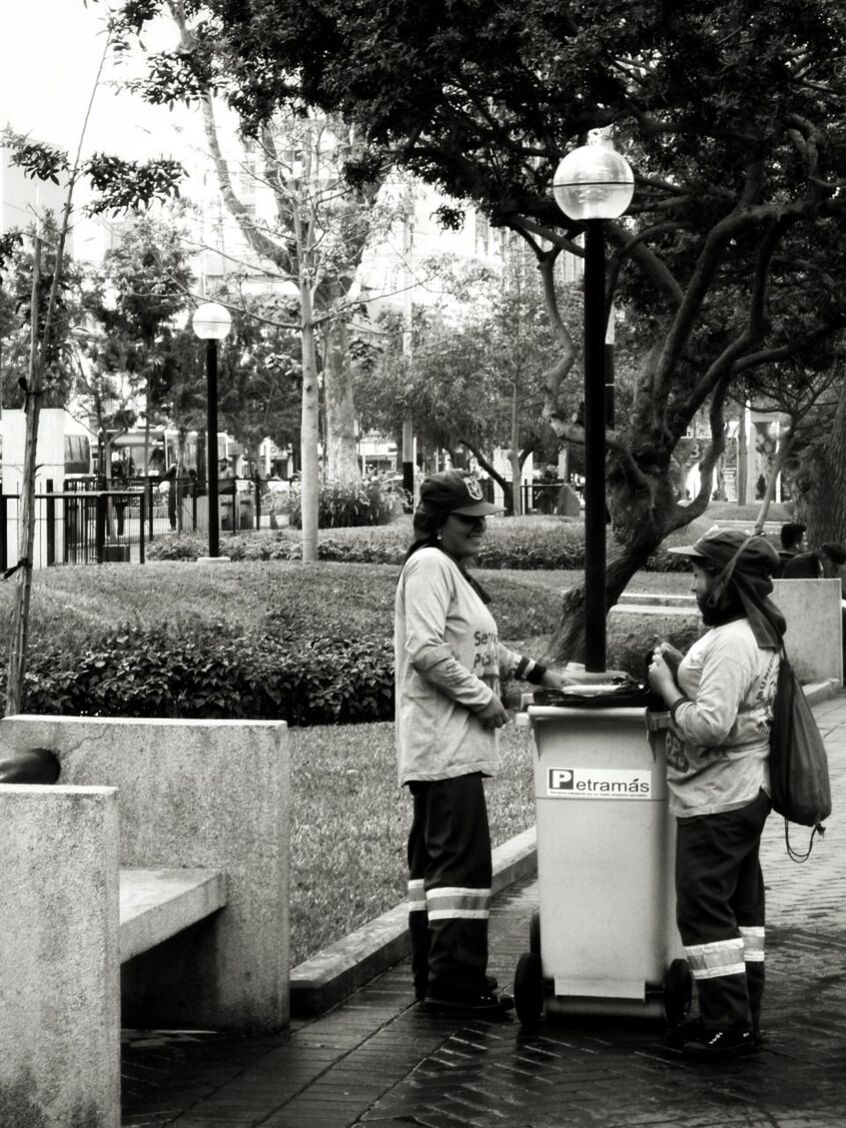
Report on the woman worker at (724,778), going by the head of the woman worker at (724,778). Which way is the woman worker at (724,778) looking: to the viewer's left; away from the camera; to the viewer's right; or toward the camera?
to the viewer's left

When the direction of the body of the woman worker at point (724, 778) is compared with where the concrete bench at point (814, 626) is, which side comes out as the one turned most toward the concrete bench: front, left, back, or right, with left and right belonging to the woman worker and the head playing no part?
right

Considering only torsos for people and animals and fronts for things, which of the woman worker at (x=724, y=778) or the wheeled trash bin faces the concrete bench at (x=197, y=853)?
the woman worker

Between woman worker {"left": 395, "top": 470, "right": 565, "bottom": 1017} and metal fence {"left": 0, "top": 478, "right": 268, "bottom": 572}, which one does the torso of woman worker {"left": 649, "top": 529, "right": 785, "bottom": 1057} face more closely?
the woman worker

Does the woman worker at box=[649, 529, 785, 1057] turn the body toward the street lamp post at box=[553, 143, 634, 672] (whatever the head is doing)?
no

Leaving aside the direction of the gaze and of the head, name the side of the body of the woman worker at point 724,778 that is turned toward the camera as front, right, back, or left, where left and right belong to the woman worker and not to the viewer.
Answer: left

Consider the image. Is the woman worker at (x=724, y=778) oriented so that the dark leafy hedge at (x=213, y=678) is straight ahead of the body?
no

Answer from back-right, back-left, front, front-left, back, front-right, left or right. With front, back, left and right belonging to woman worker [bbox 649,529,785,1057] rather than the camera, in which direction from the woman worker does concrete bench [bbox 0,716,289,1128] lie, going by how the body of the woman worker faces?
front

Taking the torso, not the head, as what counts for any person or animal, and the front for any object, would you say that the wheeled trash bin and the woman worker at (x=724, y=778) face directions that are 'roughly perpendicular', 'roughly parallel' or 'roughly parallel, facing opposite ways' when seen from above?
roughly perpendicular

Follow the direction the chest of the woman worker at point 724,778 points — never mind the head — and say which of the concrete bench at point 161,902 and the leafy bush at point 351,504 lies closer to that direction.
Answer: the concrete bench

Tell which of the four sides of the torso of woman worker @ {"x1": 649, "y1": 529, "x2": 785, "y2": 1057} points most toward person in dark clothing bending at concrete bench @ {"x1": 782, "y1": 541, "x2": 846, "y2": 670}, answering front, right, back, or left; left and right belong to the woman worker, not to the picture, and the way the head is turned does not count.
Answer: right

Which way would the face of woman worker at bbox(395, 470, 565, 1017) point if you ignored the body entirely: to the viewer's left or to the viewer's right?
to the viewer's right

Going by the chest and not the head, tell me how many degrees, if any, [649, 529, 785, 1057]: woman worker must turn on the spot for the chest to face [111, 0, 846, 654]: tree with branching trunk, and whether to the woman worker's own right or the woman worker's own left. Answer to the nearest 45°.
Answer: approximately 90° to the woman worker's own right
